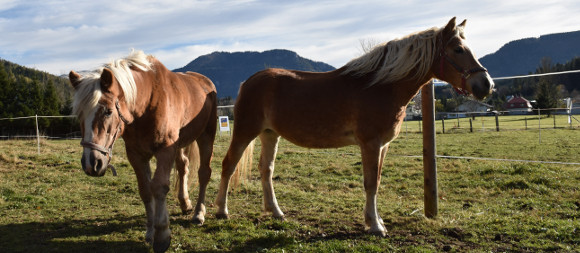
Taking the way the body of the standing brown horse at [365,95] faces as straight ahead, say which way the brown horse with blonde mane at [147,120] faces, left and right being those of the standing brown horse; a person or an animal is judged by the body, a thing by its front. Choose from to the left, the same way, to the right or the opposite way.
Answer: to the right

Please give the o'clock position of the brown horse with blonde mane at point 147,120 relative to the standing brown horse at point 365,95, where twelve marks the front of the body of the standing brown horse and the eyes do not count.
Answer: The brown horse with blonde mane is roughly at 5 o'clock from the standing brown horse.

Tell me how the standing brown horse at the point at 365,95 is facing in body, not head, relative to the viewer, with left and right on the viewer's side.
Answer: facing to the right of the viewer

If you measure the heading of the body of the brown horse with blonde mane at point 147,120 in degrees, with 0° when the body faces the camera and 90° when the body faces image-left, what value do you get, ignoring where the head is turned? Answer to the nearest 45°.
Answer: approximately 45°

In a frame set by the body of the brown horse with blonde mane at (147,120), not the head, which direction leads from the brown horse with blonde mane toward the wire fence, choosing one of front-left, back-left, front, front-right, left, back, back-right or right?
back

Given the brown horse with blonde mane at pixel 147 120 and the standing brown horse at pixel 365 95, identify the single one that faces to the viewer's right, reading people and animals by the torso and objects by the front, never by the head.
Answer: the standing brown horse

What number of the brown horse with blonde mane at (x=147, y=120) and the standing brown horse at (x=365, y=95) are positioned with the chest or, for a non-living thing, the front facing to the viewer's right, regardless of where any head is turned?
1

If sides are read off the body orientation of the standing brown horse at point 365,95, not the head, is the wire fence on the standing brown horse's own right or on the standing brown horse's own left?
on the standing brown horse's own left
